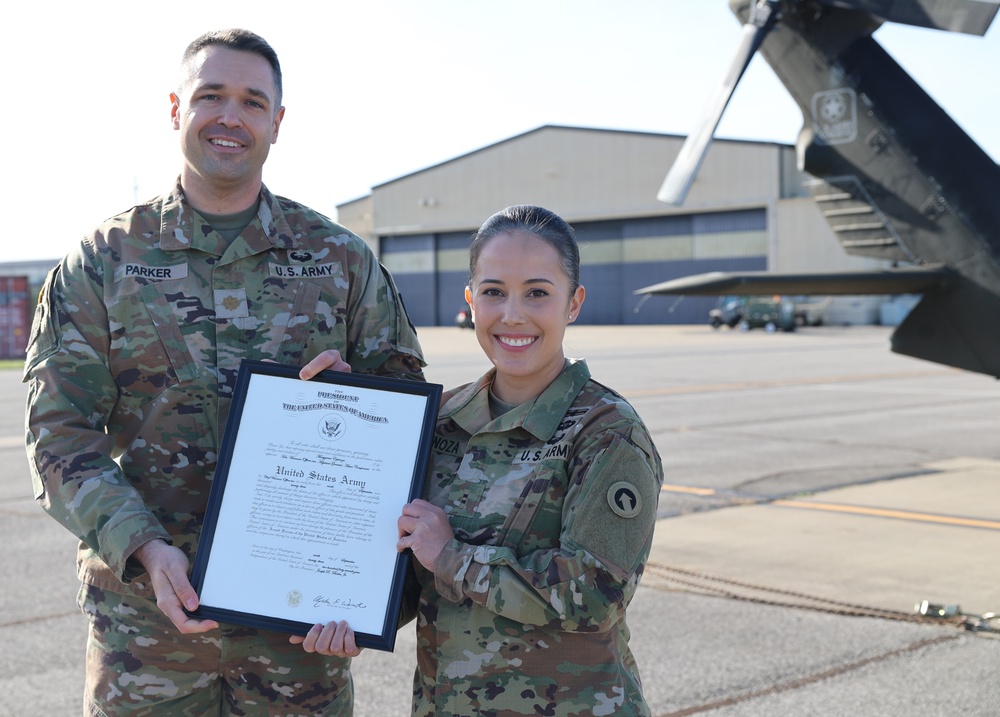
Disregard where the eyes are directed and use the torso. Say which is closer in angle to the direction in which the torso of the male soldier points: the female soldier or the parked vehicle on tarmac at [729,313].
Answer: the female soldier

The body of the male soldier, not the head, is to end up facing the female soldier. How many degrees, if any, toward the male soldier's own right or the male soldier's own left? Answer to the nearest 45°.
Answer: approximately 45° to the male soldier's own left

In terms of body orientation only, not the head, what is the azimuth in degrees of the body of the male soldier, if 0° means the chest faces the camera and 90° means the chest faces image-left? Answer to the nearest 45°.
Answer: approximately 0°

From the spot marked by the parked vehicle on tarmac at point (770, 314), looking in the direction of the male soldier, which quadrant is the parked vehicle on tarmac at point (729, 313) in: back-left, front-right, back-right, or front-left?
back-right

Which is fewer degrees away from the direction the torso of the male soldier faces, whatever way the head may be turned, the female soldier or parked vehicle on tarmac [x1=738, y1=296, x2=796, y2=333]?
the female soldier

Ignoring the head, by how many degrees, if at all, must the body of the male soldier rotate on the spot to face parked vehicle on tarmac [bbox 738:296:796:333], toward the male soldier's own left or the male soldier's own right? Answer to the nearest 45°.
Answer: approximately 135° to the male soldier's own left

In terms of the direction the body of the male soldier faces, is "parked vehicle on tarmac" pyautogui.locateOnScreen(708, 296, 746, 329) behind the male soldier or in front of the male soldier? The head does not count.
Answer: behind
